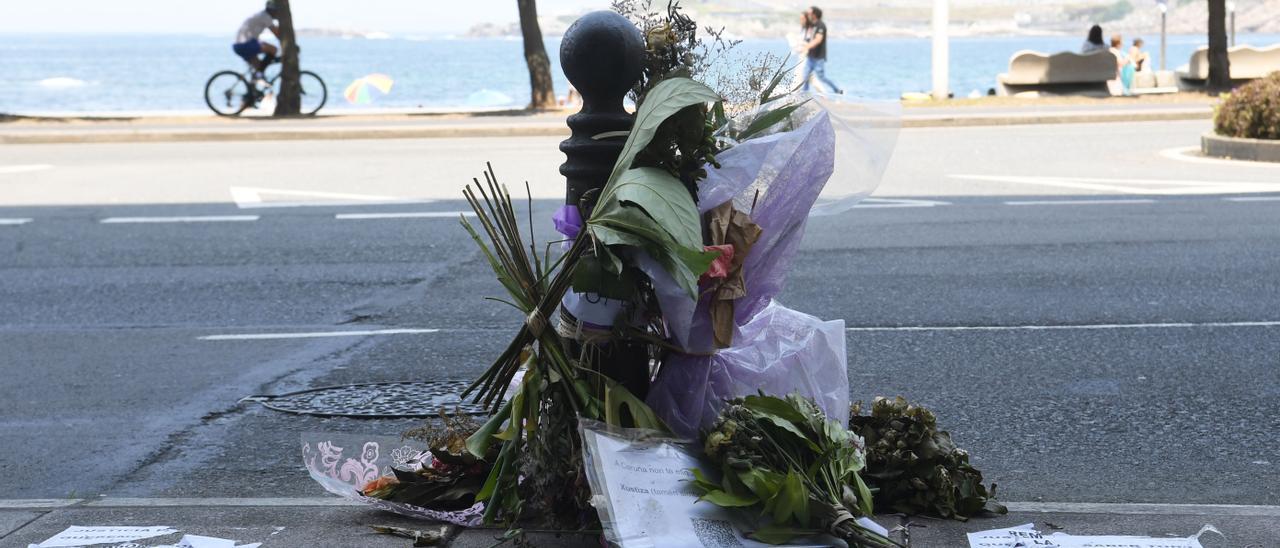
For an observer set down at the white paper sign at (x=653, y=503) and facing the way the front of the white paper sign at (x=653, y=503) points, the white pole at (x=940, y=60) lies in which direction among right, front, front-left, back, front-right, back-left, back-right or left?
back

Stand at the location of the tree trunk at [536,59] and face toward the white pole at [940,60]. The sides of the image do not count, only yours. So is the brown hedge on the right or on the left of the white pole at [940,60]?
right

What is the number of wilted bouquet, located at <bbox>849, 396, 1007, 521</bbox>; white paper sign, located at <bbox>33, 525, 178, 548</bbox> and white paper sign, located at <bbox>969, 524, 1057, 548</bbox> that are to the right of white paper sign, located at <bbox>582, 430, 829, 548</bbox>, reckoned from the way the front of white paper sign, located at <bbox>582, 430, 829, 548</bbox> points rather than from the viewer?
1

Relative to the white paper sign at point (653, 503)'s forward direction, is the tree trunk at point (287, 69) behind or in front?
behind

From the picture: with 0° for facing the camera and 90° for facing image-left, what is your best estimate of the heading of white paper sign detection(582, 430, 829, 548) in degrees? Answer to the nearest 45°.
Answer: approximately 0°

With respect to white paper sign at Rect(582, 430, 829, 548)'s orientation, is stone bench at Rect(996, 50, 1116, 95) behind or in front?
behind

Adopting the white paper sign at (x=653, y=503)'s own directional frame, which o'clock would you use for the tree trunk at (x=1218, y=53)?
The tree trunk is roughly at 7 o'clock from the white paper sign.

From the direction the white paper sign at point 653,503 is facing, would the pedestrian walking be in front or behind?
behind

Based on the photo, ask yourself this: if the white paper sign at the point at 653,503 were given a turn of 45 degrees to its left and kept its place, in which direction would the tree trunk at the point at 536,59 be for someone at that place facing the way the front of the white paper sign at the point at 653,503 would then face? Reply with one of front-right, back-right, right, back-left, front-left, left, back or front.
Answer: back-left

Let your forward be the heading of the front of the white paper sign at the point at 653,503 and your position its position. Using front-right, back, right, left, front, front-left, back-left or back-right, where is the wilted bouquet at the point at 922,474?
back-left
